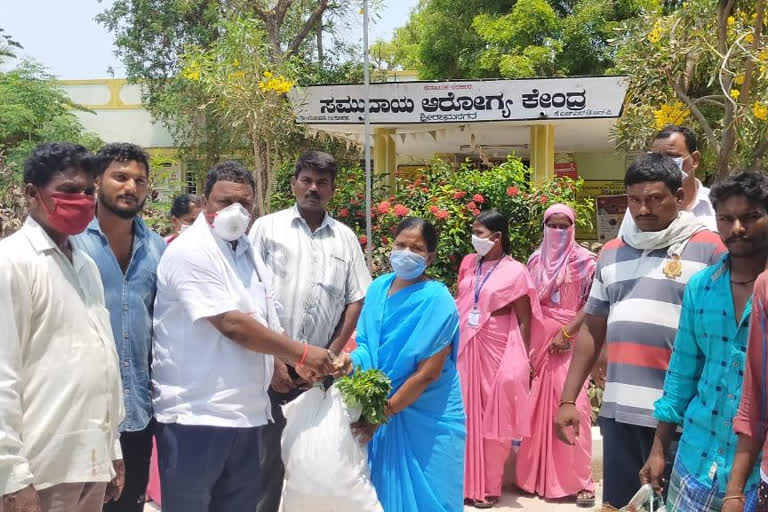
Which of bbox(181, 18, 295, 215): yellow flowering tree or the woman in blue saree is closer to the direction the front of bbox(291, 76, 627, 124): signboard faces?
the woman in blue saree

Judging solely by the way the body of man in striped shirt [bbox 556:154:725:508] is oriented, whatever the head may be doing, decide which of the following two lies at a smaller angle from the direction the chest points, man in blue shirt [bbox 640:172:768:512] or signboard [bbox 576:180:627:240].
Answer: the man in blue shirt

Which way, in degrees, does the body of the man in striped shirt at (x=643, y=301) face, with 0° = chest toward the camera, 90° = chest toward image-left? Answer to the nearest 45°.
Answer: approximately 0°

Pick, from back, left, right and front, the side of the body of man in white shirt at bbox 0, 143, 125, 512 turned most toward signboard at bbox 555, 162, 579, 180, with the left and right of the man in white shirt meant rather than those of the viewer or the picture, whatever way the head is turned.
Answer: left

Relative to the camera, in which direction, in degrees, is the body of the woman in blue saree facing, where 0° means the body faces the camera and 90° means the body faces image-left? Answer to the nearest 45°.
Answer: approximately 45°

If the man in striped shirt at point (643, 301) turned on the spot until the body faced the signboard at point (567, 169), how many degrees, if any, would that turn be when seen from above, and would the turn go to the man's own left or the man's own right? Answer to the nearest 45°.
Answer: approximately 180°

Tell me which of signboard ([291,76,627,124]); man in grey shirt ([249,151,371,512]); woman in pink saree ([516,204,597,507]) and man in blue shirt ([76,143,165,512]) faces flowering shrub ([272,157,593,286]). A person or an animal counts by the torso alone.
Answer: the signboard

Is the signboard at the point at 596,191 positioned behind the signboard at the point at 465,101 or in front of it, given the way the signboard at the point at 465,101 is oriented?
behind
